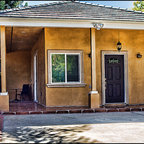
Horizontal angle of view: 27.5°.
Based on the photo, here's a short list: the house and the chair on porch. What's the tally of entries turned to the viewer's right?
0

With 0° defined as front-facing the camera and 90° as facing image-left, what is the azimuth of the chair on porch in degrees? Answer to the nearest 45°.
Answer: approximately 45°

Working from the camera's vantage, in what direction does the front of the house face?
facing the viewer
